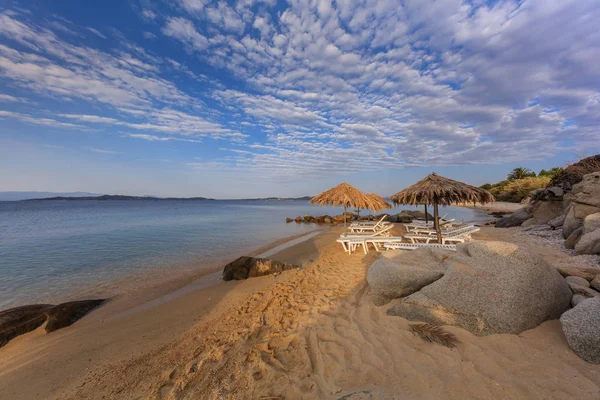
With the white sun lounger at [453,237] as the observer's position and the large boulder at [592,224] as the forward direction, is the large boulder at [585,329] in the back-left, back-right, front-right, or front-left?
front-right

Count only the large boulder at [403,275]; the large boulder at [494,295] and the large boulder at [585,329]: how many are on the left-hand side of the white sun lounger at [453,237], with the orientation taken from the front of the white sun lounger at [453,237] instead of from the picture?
3

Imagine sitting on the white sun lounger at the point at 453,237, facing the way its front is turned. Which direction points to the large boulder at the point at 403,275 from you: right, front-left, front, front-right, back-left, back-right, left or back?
left

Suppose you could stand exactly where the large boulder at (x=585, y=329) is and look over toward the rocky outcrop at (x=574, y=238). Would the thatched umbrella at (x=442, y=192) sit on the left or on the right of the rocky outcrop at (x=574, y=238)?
left

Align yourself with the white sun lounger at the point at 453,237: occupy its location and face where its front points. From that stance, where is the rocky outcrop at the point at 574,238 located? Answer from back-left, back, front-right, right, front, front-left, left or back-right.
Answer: back

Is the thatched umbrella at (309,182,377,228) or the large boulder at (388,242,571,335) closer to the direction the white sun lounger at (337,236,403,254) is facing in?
the thatched umbrella

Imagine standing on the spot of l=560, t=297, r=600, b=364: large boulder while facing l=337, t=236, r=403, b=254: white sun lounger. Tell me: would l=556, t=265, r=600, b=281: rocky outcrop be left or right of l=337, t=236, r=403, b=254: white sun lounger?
right

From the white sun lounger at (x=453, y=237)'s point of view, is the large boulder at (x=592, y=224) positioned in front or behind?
behind

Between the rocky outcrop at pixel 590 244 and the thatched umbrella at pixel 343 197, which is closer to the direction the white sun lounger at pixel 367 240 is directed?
the thatched umbrella

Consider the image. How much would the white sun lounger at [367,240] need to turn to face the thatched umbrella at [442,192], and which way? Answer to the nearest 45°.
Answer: approximately 180°

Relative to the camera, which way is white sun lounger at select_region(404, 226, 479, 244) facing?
to the viewer's left

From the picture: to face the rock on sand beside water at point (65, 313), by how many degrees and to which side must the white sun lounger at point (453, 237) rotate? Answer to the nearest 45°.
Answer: approximately 45° to its left

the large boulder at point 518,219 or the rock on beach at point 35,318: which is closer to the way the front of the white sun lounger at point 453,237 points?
the rock on beach

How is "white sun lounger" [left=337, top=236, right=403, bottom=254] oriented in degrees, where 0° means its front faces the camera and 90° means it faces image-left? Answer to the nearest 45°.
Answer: approximately 90°

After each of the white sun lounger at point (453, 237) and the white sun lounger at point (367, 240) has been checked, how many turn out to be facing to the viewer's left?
2

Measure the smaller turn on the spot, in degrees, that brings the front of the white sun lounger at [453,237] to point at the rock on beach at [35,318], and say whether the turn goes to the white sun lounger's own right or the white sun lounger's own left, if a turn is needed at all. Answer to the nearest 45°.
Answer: approximately 45° to the white sun lounger's own left
